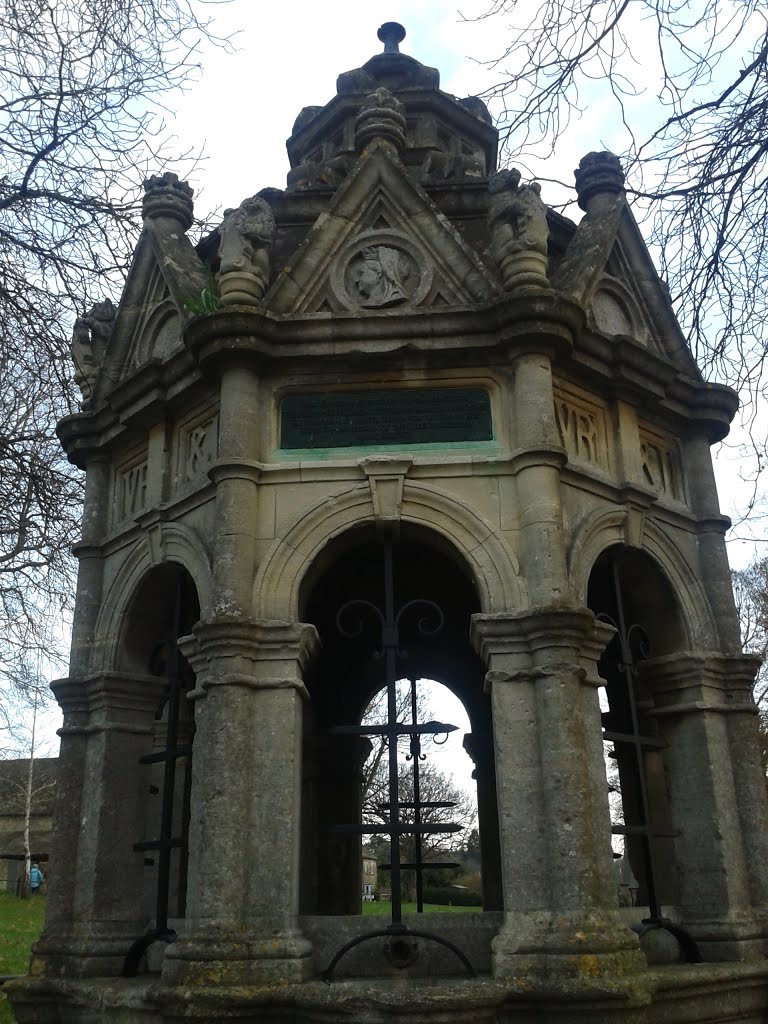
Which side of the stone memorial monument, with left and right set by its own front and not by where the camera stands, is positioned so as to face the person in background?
back

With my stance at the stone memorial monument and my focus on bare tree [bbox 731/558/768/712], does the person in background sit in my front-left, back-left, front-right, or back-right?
front-left

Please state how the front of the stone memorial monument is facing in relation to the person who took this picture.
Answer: facing the viewer

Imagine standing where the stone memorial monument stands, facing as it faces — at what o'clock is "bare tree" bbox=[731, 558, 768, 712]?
The bare tree is roughly at 7 o'clock from the stone memorial monument.

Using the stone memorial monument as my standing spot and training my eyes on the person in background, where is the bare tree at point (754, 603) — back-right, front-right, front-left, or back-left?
front-right
